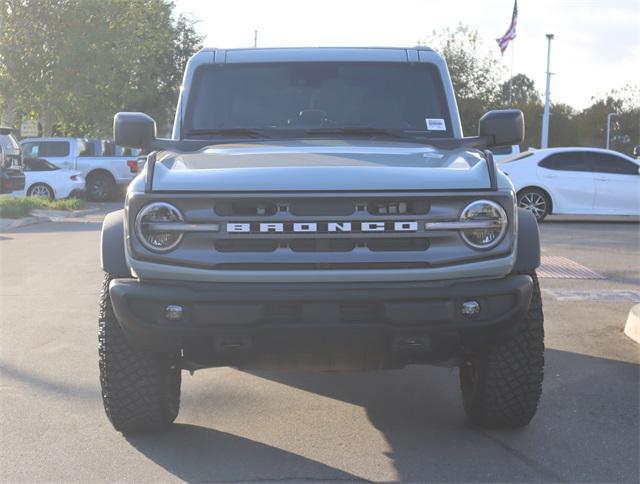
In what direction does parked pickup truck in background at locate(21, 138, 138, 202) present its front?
to the viewer's left

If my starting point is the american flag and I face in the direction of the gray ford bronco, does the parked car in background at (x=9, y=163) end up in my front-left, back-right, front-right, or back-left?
front-right

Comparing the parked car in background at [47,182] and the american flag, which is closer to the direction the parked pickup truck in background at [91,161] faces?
the parked car in background

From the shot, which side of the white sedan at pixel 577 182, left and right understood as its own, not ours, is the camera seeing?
right

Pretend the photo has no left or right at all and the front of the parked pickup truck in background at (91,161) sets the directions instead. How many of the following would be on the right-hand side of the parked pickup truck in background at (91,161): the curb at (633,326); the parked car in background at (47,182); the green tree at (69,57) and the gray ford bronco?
1

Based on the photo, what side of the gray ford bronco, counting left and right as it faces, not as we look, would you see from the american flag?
back

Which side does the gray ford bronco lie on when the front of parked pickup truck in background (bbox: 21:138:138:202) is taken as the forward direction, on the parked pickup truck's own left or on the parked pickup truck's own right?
on the parked pickup truck's own left

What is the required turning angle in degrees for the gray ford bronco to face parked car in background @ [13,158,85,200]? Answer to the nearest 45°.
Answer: approximately 180°

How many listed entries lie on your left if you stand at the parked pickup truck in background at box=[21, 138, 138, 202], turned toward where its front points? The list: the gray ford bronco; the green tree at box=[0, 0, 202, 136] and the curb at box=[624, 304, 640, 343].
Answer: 2

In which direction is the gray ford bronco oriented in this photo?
toward the camera

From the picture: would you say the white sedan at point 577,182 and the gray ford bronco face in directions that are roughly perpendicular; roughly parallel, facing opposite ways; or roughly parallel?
roughly perpendicular

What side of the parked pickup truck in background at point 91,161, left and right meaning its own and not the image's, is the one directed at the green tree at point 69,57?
right

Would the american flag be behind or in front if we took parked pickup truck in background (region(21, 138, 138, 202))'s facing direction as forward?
behind

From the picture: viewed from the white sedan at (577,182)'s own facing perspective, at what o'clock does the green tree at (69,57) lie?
The green tree is roughly at 7 o'clock from the white sedan.

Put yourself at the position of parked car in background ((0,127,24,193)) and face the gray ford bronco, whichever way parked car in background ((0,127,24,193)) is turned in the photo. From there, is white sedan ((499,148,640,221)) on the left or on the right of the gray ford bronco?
left
